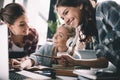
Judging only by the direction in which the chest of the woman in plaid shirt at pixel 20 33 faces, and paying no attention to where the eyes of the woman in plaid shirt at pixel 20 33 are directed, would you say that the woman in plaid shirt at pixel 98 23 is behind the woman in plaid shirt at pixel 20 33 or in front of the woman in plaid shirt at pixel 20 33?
in front

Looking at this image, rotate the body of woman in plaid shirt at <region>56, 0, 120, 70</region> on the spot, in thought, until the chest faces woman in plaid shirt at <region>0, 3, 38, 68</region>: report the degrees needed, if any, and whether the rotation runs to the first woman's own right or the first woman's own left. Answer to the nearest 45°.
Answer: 0° — they already face them

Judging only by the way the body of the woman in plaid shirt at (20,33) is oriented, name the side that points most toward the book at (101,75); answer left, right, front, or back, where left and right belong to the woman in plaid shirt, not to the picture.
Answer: front

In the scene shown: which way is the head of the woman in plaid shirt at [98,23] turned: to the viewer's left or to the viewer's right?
to the viewer's left

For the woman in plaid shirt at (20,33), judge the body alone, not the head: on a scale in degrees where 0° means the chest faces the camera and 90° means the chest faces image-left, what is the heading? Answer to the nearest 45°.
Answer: approximately 315°

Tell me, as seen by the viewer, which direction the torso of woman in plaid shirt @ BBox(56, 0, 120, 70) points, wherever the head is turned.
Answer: to the viewer's left

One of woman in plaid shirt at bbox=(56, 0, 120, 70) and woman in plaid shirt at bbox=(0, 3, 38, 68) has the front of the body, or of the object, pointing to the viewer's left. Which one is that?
woman in plaid shirt at bbox=(56, 0, 120, 70)

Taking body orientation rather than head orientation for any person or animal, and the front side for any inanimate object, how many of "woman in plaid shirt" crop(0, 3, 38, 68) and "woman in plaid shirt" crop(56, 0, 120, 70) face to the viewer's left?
1
